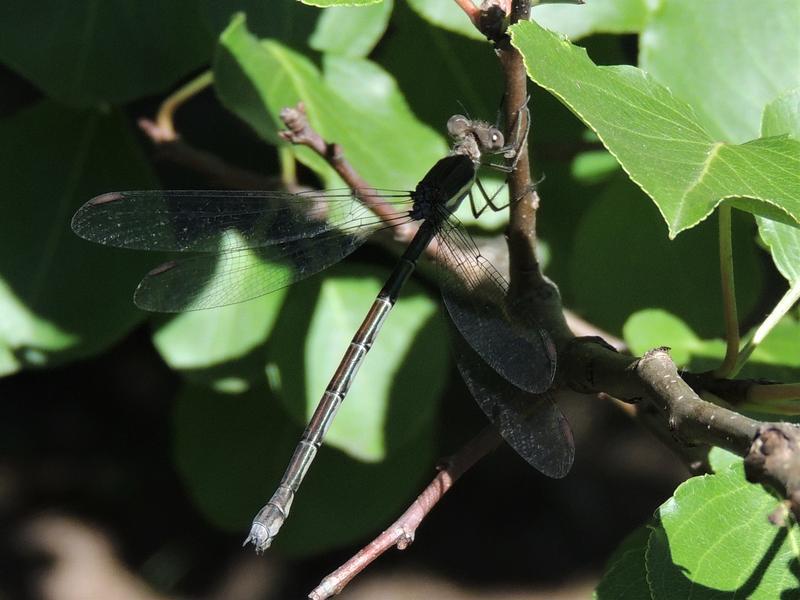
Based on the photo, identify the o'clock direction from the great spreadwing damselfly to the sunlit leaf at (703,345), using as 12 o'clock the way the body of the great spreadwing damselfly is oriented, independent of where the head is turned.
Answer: The sunlit leaf is roughly at 2 o'clock from the great spreadwing damselfly.

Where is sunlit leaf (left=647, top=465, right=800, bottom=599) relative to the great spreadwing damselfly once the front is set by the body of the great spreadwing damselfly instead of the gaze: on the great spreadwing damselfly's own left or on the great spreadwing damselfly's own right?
on the great spreadwing damselfly's own right

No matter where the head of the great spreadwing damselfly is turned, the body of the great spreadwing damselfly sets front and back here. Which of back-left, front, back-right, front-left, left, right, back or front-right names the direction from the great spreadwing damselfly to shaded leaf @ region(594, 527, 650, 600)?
front

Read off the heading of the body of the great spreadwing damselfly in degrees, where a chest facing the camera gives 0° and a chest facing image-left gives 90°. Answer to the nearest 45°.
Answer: approximately 225°
